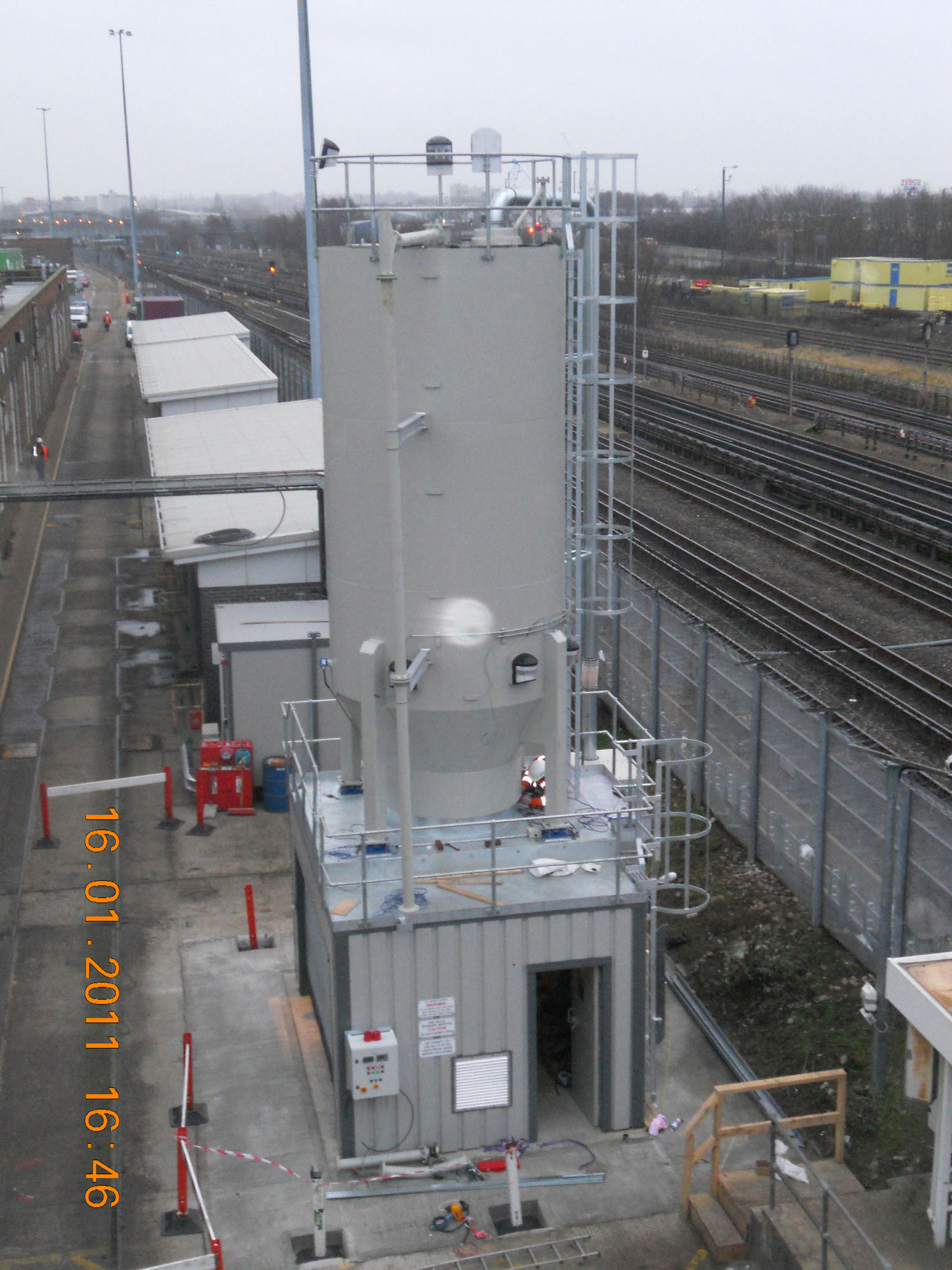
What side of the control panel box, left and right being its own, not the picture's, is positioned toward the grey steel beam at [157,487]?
back

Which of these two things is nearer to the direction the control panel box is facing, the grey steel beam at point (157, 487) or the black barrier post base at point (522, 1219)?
the black barrier post base

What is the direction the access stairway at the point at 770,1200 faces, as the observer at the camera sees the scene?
facing the viewer and to the left of the viewer

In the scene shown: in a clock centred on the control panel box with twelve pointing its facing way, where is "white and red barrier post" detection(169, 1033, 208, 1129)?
The white and red barrier post is roughly at 4 o'clock from the control panel box.

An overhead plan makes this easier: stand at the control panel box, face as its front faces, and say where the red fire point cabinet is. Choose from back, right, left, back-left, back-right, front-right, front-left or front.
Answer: back

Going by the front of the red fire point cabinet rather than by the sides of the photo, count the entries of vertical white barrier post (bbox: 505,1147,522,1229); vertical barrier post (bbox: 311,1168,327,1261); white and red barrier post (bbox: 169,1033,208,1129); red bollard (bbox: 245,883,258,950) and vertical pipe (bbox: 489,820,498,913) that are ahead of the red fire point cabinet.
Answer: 5

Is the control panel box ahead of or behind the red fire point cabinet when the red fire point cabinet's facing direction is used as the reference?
ahead

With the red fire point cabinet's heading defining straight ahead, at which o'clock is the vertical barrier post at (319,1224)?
The vertical barrier post is roughly at 12 o'clock from the red fire point cabinet.

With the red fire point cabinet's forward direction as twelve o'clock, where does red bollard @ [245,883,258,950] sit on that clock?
The red bollard is roughly at 12 o'clock from the red fire point cabinet.

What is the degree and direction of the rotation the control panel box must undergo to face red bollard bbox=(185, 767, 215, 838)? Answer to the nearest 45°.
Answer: approximately 180°

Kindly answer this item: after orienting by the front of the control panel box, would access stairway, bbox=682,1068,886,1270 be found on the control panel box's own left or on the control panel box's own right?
on the control panel box's own left

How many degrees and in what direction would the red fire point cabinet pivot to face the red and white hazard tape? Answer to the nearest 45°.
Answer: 0° — it already faces it

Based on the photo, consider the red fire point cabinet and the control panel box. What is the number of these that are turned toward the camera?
2
